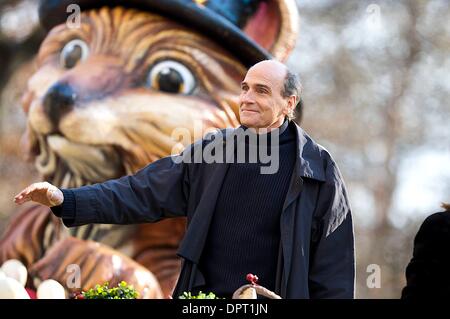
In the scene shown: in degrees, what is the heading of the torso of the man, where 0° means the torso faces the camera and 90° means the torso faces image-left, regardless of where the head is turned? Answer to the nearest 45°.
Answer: approximately 45°
